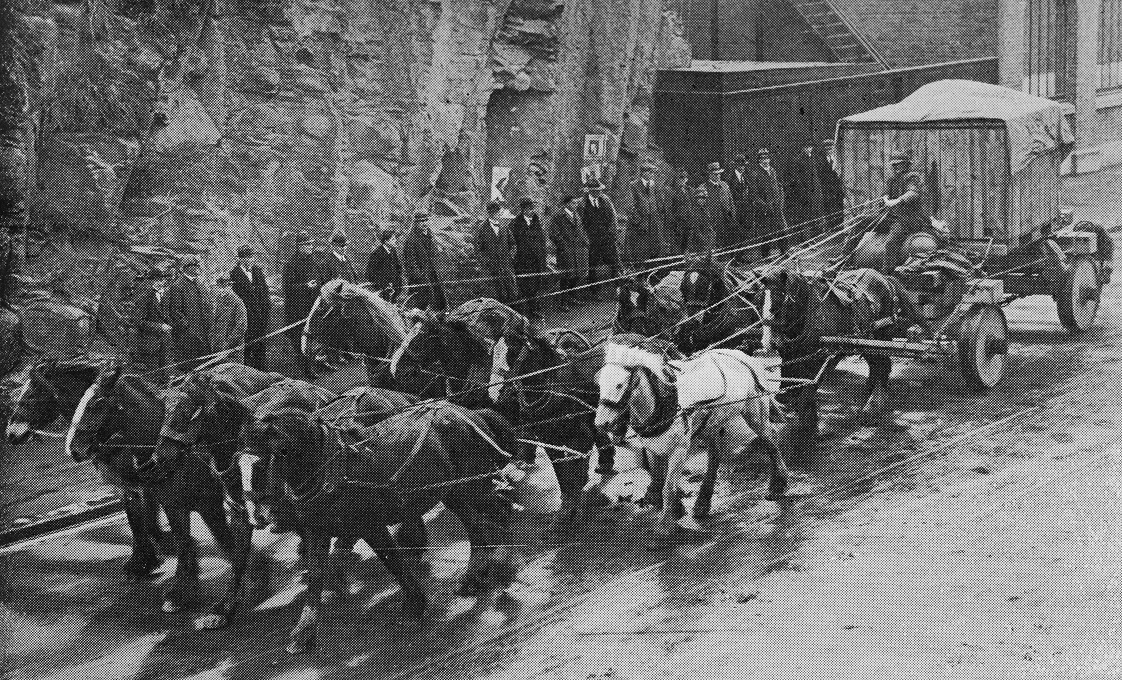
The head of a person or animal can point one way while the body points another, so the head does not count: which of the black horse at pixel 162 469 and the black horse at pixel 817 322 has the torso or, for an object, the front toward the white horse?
the black horse at pixel 817 322

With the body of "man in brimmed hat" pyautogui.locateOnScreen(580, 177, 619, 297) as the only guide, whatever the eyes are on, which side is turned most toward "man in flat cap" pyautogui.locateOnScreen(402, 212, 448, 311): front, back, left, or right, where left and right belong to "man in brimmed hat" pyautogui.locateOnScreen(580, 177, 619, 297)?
right

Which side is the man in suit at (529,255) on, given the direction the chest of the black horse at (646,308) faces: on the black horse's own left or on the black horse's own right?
on the black horse's own right

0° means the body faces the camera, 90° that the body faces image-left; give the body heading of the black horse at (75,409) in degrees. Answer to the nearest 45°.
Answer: approximately 45°

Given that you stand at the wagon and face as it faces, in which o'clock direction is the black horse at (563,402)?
The black horse is roughly at 12 o'clock from the wagon.

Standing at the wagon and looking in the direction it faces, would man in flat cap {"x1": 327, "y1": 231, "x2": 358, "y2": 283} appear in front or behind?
in front
